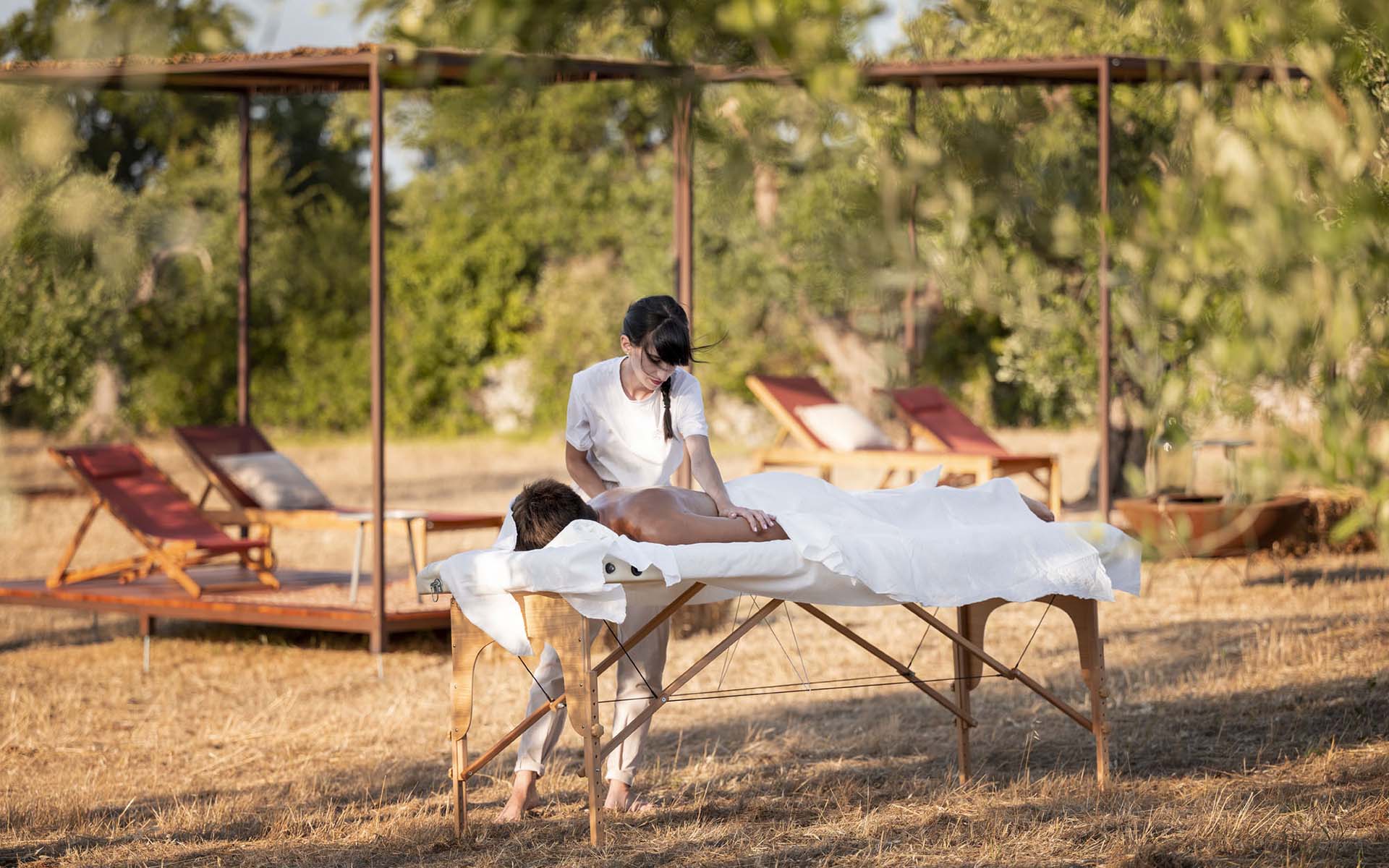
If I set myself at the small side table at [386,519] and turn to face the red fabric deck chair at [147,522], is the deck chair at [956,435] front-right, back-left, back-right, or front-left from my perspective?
back-right

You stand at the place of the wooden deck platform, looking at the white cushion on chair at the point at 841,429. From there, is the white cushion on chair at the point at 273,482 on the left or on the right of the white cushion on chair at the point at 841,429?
left

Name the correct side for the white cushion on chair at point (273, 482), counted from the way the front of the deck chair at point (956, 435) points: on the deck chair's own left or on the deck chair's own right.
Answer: on the deck chair's own right

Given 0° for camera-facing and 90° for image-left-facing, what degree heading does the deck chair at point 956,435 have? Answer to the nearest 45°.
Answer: approximately 315°

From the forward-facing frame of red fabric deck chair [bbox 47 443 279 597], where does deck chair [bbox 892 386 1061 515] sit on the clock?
The deck chair is roughly at 10 o'clock from the red fabric deck chair.

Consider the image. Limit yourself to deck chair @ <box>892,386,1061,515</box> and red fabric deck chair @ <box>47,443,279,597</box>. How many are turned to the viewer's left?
0

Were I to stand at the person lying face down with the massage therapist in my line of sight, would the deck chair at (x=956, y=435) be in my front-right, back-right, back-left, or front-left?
front-right

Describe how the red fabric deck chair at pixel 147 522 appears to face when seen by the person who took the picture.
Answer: facing the viewer and to the right of the viewer

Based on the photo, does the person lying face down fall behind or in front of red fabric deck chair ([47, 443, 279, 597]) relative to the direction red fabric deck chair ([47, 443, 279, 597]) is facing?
in front
